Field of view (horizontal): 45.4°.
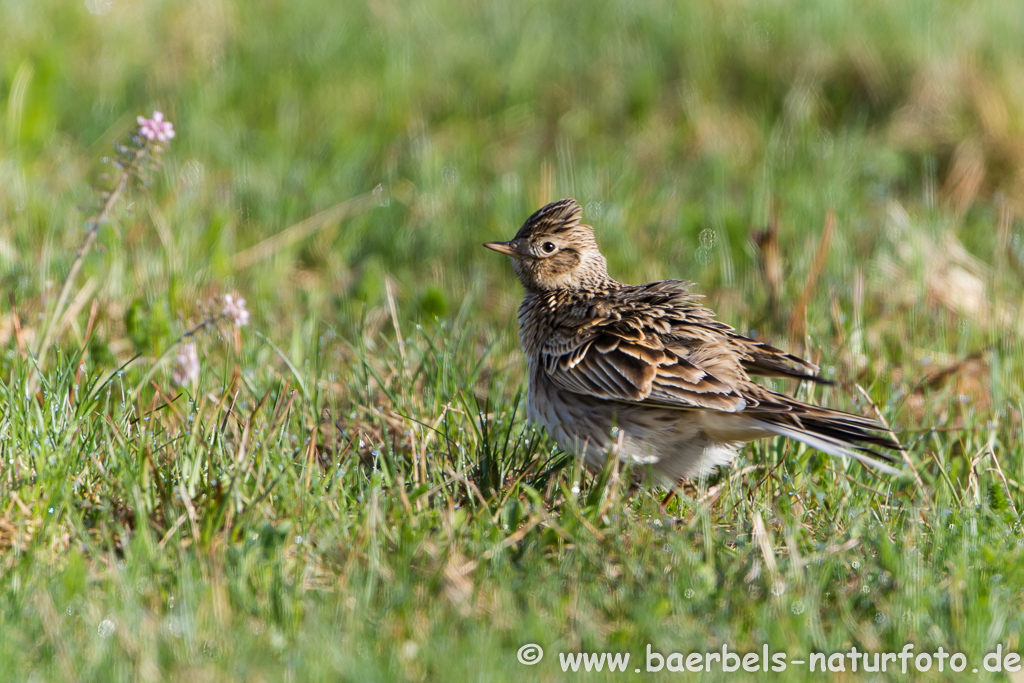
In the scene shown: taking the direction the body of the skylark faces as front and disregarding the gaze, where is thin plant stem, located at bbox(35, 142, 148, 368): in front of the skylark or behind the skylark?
in front

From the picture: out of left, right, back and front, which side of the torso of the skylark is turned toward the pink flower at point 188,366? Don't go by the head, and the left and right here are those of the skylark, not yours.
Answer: front

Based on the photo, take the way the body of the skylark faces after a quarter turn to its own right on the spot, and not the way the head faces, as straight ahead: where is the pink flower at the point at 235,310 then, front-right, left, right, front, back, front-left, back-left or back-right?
left

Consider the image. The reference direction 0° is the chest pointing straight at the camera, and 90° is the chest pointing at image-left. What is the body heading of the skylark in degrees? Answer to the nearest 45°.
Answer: approximately 90°
